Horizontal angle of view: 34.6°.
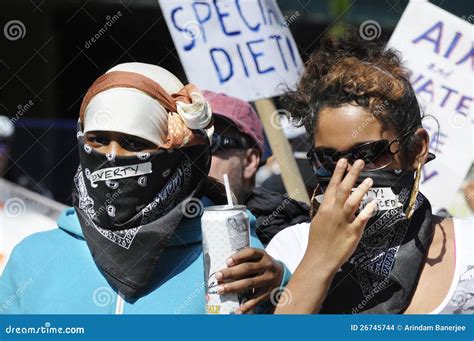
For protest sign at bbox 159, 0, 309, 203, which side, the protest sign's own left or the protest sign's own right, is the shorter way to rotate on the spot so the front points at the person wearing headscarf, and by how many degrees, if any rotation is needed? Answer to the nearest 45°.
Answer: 0° — it already faces them

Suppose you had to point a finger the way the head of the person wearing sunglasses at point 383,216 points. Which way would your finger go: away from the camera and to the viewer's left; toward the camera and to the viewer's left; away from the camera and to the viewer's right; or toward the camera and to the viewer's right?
toward the camera and to the viewer's left

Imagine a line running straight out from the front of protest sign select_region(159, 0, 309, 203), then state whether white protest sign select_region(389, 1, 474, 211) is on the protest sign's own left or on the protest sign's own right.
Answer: on the protest sign's own left

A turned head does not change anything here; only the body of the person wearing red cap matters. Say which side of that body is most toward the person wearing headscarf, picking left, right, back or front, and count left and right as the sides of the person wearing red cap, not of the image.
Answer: front

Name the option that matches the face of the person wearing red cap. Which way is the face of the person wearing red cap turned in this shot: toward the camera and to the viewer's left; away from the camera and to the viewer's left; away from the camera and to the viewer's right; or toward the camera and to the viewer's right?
toward the camera and to the viewer's left

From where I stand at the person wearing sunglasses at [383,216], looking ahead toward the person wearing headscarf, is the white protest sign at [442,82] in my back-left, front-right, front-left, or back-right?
back-right

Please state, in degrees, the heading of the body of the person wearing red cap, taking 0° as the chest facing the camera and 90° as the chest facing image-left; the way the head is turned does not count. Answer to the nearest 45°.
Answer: approximately 45°

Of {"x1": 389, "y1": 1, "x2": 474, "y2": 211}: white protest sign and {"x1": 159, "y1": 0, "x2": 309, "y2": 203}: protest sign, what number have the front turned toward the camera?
2

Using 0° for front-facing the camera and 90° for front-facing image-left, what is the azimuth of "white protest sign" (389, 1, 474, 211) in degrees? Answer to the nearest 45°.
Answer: approximately 0°
